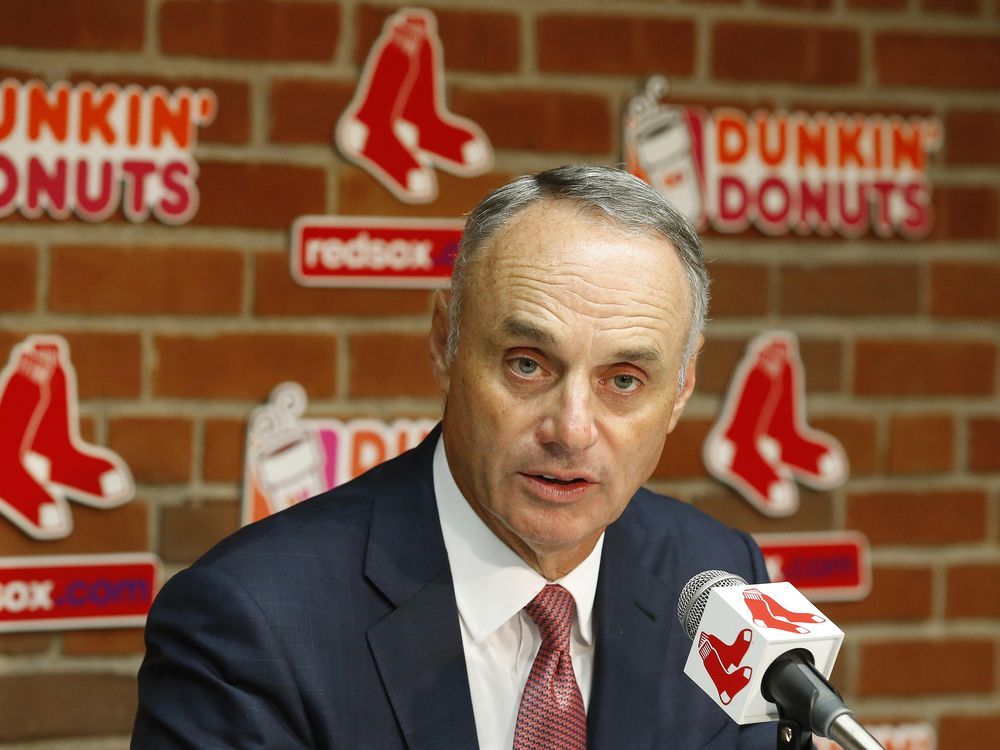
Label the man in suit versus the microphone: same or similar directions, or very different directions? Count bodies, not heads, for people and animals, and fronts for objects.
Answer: very different directions

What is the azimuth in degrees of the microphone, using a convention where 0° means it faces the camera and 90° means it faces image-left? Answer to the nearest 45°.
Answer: approximately 135°

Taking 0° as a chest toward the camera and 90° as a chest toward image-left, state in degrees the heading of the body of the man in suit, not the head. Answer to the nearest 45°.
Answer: approximately 315°
